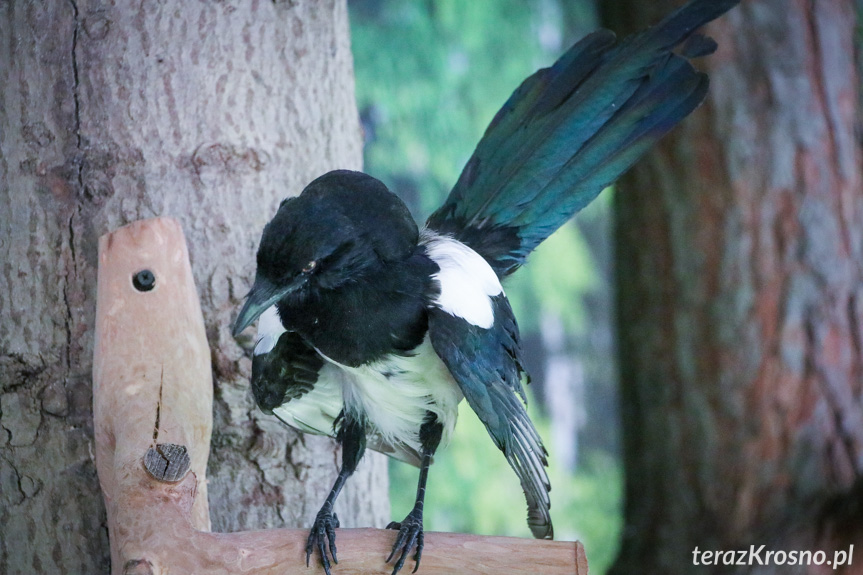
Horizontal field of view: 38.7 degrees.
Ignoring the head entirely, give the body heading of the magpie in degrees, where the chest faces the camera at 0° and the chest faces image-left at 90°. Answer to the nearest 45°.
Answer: approximately 45°

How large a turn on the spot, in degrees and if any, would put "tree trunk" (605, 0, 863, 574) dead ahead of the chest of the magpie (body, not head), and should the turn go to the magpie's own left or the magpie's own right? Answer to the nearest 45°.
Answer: approximately 180°
